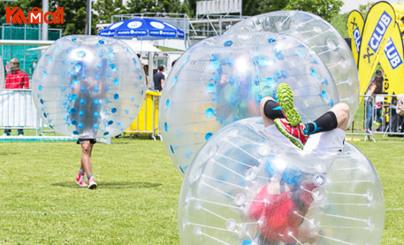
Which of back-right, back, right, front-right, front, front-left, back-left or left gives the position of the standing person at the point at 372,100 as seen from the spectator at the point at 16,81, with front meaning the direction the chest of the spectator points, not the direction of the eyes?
left

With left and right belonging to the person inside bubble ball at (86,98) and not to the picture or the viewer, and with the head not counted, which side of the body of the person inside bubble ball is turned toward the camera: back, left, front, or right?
front

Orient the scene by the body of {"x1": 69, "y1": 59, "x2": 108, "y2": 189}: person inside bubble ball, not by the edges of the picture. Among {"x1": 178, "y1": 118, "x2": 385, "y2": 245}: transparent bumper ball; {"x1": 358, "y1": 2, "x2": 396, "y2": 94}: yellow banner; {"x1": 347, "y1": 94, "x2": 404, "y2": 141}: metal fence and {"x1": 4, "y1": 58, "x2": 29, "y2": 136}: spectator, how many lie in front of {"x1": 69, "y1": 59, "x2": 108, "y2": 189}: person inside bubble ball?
1

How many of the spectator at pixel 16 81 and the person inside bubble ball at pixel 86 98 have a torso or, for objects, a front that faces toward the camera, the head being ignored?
2

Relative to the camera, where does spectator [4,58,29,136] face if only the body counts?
toward the camera

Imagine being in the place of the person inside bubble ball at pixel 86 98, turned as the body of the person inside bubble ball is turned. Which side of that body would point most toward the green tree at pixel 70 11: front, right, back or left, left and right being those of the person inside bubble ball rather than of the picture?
back

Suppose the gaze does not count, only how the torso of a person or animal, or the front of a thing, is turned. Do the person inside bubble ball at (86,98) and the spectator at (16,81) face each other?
no

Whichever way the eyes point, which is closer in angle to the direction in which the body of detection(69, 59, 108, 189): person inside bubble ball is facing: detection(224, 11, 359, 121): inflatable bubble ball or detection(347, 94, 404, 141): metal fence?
the inflatable bubble ball

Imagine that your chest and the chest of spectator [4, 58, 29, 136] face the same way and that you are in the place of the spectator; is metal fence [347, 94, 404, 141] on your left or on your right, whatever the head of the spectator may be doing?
on your left

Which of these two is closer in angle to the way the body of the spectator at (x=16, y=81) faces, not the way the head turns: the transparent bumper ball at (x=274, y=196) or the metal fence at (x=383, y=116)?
the transparent bumper ball

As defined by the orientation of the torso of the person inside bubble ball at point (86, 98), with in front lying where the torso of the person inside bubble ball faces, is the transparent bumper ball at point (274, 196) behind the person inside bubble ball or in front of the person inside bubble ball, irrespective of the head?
in front

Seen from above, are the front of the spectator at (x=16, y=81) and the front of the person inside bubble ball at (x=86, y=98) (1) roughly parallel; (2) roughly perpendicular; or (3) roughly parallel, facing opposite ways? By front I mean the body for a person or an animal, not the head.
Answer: roughly parallel

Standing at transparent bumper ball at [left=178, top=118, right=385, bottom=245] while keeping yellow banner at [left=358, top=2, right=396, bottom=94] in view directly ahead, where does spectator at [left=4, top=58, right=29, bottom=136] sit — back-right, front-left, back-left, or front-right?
front-left

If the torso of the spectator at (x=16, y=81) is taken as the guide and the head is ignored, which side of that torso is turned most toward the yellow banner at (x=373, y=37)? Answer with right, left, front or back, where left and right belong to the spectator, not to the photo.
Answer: left

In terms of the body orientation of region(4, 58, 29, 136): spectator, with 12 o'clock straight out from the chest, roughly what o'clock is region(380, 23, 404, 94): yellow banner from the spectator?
The yellow banner is roughly at 9 o'clock from the spectator.

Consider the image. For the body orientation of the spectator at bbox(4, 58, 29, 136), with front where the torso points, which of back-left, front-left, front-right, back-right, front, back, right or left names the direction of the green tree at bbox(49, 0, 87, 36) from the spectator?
back
